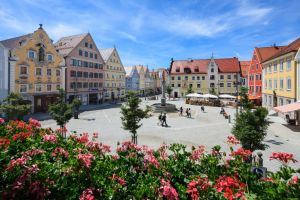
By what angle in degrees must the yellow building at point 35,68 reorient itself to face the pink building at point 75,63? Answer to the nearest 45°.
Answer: approximately 90° to its left

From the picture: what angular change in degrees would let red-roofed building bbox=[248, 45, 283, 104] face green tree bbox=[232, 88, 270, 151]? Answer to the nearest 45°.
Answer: approximately 45° to its left

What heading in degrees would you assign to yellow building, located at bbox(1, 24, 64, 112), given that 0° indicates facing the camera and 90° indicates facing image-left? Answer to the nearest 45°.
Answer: approximately 315°

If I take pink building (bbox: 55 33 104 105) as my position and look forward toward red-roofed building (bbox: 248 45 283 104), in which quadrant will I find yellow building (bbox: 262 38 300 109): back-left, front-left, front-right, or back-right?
front-right

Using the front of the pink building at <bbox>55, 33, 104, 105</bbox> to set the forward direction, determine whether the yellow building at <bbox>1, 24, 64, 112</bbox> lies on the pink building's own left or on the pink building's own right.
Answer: on the pink building's own right

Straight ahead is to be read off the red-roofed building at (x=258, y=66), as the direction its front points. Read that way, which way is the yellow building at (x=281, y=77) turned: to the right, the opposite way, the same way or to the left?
the same way

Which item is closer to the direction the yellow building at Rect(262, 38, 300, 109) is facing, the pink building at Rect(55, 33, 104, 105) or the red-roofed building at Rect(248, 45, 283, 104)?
the pink building

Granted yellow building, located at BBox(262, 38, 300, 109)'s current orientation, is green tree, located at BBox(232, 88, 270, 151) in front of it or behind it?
in front

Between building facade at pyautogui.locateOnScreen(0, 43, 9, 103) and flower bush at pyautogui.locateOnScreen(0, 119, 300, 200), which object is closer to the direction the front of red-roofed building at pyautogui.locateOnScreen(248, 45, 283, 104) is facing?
the building facade

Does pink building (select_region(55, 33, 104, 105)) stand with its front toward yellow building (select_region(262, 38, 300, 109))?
yes

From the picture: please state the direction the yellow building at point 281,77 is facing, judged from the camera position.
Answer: facing the viewer and to the left of the viewer

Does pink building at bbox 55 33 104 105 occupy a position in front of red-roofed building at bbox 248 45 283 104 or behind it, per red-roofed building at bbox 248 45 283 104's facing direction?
in front

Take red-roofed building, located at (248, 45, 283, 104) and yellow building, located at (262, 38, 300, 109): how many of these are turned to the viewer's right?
0

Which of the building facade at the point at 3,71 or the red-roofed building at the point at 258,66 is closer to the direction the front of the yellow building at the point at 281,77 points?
the building facade
